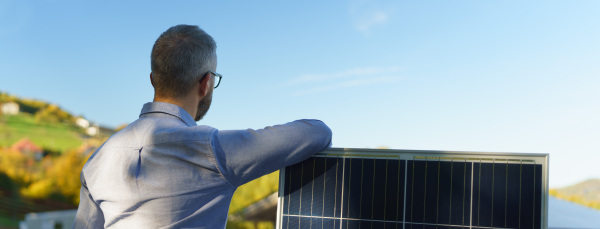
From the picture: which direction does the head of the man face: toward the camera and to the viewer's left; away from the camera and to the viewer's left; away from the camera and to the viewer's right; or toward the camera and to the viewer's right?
away from the camera and to the viewer's right

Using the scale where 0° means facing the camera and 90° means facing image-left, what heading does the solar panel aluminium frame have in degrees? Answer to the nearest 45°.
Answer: approximately 0°

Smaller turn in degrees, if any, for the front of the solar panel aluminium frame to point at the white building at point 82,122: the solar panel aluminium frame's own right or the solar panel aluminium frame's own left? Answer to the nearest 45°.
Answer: approximately 135° to the solar panel aluminium frame's own right

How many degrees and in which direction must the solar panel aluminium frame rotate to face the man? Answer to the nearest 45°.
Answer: approximately 45° to its right

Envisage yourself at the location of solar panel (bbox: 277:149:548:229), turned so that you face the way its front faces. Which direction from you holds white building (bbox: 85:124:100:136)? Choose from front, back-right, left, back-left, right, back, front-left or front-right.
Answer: back-right

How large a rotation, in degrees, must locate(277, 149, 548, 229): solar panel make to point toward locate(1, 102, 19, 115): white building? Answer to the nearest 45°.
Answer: approximately 135° to its right

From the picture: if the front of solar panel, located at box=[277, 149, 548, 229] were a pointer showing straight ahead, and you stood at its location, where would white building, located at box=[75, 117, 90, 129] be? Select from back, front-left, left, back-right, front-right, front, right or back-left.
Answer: back-right

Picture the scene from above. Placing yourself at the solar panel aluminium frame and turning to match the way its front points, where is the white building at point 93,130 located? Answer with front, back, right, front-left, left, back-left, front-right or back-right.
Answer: back-right

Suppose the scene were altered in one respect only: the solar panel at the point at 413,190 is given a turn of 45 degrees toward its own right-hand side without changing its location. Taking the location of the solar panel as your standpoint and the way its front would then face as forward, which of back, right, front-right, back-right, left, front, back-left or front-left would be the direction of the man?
front
